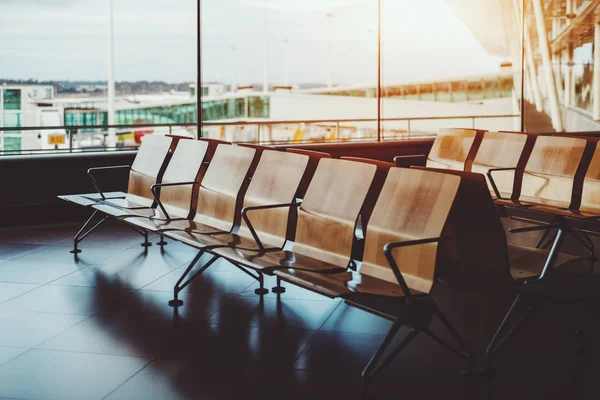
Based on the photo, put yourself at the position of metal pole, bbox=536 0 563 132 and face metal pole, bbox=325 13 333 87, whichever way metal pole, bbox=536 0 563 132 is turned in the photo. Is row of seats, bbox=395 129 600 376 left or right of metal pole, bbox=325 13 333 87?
left

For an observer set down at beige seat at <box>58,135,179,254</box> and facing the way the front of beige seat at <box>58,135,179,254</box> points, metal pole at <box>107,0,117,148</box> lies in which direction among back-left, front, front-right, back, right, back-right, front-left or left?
back-right

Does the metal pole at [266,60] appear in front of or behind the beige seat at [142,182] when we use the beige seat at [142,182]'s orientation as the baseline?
behind

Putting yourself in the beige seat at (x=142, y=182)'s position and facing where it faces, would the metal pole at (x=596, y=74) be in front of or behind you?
behind

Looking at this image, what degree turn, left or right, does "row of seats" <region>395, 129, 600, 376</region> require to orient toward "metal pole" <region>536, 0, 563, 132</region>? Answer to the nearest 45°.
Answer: approximately 135° to its right

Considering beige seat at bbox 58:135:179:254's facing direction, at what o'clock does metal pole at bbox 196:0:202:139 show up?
The metal pole is roughly at 5 o'clock from the beige seat.

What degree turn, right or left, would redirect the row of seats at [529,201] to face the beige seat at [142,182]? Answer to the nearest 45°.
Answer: approximately 45° to its right

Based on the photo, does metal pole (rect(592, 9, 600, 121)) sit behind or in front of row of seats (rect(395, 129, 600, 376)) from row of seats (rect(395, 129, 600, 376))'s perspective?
behind

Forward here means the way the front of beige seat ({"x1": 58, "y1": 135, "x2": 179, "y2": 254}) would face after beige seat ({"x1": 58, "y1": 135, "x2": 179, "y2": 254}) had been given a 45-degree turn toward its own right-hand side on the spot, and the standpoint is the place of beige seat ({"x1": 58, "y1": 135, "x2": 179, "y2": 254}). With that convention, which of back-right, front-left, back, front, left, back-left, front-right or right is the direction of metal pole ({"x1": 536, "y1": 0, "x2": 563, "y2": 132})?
back-right

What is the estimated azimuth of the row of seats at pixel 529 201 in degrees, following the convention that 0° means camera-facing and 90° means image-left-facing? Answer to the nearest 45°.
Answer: approximately 45°
